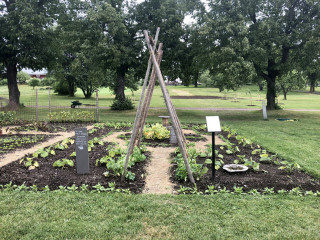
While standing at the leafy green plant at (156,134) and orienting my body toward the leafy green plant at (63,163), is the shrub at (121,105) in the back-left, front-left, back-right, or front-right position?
back-right

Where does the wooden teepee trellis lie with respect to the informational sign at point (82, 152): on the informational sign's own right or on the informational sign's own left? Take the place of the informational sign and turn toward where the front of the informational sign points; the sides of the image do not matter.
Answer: on the informational sign's own left

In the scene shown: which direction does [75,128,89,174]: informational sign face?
toward the camera

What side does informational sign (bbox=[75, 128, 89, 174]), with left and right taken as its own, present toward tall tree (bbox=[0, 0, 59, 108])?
back

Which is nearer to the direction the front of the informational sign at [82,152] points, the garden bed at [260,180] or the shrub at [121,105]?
the garden bed

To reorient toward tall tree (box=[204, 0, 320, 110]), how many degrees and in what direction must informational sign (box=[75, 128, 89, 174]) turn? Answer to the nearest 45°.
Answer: approximately 135° to its left

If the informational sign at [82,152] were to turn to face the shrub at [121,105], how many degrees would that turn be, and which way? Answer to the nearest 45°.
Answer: approximately 180°
